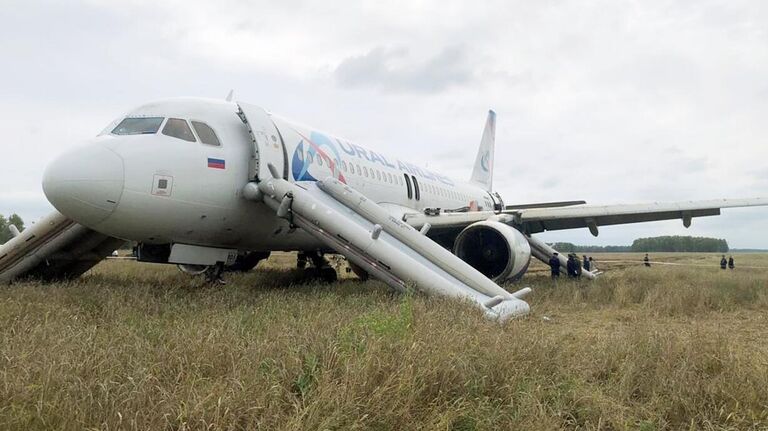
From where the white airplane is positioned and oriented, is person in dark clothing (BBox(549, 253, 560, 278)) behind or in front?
behind

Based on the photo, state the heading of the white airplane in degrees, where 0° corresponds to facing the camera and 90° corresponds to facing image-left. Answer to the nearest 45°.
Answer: approximately 45°

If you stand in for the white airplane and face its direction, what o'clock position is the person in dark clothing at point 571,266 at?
The person in dark clothing is roughly at 6 o'clock from the white airplane.
